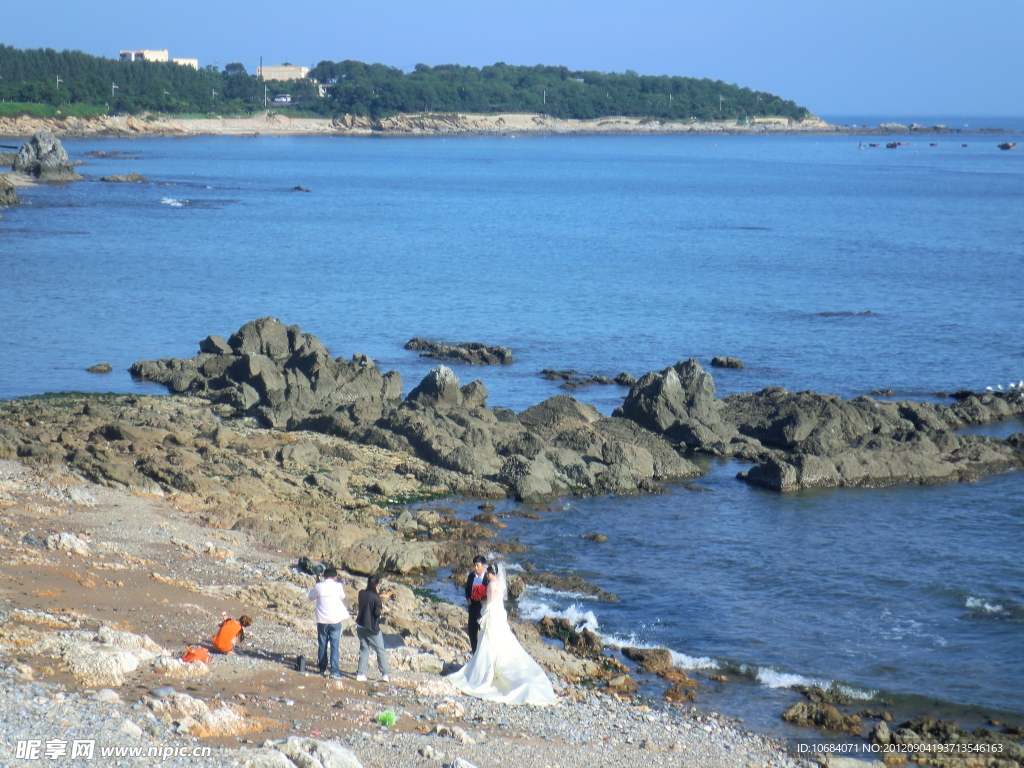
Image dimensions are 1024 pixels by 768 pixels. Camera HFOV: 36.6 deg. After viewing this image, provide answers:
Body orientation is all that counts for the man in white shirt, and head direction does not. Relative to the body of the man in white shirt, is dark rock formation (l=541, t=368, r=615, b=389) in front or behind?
in front

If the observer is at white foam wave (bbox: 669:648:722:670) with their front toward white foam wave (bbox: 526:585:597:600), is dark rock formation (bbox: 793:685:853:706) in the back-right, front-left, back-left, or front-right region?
back-right

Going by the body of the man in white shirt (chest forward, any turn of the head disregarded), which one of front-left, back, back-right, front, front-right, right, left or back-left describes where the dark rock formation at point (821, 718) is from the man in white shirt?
right

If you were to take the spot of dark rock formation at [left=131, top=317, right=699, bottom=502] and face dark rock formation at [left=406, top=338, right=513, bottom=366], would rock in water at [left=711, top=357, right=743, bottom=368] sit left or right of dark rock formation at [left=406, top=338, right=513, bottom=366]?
right

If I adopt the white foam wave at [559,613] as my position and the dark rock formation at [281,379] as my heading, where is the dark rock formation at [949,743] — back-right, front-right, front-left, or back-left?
back-right

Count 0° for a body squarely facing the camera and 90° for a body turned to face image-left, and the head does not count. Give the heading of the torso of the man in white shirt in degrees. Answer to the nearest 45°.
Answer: approximately 180°

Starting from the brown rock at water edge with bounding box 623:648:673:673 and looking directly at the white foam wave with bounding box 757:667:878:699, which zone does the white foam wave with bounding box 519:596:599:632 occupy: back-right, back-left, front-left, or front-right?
back-left

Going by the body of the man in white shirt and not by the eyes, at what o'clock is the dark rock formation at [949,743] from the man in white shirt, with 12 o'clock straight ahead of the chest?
The dark rock formation is roughly at 3 o'clock from the man in white shirt.
